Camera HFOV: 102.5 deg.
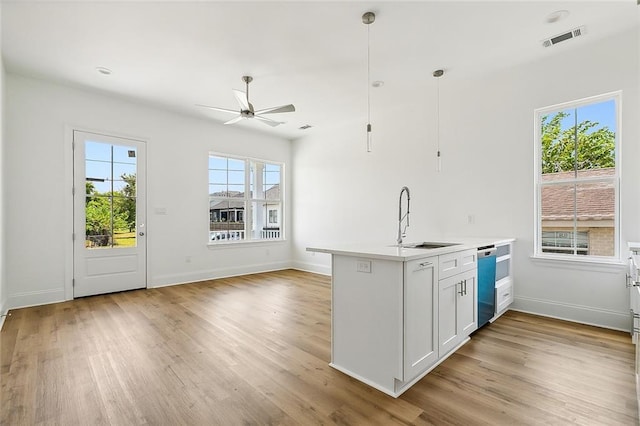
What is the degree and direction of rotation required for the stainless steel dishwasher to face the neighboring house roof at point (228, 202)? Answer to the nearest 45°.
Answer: approximately 180°

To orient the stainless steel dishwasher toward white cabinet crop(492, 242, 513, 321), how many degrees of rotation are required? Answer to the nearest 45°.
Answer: approximately 90° to its left

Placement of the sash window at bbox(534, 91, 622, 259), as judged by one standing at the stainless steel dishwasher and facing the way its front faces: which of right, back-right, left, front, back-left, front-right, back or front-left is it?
front-left

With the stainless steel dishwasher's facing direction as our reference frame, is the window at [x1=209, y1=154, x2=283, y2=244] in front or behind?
behind
